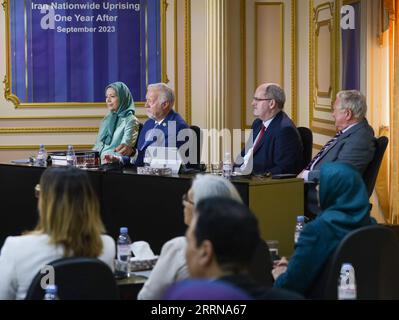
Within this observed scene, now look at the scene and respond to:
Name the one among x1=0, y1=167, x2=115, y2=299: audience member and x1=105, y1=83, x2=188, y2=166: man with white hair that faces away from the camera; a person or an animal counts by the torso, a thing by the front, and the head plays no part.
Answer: the audience member

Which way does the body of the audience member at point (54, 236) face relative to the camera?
away from the camera

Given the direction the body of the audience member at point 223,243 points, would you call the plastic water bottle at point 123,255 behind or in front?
in front

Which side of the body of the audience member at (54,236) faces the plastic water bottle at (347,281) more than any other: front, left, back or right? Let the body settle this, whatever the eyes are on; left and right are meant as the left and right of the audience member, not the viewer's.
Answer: right

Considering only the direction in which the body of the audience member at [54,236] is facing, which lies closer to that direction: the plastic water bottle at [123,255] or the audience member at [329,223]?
the plastic water bottle

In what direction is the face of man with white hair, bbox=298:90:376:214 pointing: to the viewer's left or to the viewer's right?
to the viewer's left

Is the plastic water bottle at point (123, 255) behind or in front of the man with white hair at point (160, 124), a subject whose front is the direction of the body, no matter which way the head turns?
in front

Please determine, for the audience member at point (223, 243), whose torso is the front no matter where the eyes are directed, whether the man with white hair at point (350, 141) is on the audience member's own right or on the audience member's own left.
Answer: on the audience member's own right

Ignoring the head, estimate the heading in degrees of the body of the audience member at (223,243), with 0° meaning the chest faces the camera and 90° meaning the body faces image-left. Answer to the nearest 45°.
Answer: approximately 135°

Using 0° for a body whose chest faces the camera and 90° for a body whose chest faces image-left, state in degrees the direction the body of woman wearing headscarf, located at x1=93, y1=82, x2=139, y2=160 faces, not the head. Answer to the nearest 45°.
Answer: approximately 45°

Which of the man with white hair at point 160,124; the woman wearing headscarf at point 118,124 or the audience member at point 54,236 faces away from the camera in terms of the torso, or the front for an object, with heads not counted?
the audience member

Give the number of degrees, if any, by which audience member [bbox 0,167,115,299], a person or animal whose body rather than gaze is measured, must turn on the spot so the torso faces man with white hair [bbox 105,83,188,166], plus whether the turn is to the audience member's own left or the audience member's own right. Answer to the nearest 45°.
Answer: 0° — they already face them

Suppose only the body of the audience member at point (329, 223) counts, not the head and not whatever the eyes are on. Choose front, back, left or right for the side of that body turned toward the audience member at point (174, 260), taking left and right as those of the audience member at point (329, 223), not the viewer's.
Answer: left
